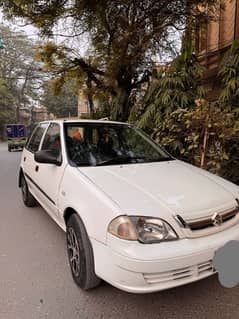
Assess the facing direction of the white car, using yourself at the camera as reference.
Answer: facing the viewer and to the right of the viewer

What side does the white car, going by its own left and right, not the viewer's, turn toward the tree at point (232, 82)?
left

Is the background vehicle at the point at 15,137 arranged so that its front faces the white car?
no

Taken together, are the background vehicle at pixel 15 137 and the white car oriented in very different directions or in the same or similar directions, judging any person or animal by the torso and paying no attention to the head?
very different directions

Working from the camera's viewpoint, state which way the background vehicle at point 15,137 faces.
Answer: facing away from the viewer

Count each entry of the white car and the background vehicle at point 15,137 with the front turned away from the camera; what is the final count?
1
